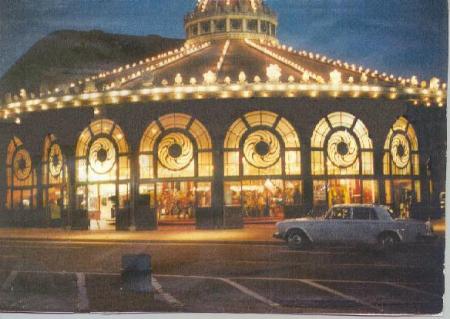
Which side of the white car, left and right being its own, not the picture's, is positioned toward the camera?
left

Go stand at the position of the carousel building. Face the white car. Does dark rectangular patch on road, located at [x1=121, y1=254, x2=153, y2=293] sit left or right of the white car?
right

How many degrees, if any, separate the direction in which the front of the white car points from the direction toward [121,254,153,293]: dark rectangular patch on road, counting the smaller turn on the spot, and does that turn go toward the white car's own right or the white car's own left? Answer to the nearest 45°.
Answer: approximately 45° to the white car's own left
